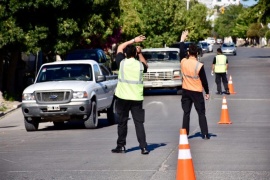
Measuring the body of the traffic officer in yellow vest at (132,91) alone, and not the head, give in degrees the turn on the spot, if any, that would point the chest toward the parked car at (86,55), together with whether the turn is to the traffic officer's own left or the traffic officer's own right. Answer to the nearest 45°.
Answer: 0° — they already face it

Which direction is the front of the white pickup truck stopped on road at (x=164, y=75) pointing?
toward the camera

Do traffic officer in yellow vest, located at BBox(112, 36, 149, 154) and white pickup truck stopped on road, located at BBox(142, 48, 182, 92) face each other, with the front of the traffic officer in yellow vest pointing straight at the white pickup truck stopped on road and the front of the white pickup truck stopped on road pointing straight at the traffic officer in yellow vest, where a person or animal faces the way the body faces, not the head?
yes

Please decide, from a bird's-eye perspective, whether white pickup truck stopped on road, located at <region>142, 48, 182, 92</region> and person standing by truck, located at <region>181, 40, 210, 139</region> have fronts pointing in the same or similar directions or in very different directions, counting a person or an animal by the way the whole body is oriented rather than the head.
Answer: very different directions

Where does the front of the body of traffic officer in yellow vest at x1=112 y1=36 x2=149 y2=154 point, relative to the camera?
away from the camera

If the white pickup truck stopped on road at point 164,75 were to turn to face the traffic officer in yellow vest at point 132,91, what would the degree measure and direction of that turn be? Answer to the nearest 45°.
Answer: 0° — it already faces them

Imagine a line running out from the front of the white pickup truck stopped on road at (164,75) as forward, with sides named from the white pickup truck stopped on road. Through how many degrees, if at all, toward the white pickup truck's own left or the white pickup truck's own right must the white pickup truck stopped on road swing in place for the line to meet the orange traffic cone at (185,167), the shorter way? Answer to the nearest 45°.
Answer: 0° — it already faces it

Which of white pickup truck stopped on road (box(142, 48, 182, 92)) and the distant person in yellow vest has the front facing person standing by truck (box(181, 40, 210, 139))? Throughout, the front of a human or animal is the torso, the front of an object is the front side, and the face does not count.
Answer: the white pickup truck stopped on road

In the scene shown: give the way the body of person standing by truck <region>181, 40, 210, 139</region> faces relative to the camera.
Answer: away from the camera

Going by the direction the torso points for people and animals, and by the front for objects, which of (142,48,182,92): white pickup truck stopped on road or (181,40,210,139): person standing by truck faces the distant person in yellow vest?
the person standing by truck

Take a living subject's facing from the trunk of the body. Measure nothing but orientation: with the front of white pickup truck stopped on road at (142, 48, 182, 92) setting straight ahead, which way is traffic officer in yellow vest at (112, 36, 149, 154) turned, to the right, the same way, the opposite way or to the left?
the opposite way

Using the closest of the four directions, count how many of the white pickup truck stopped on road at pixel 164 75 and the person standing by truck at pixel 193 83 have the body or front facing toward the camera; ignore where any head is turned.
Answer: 1

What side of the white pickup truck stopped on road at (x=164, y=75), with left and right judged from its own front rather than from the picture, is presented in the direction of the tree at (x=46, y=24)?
right
